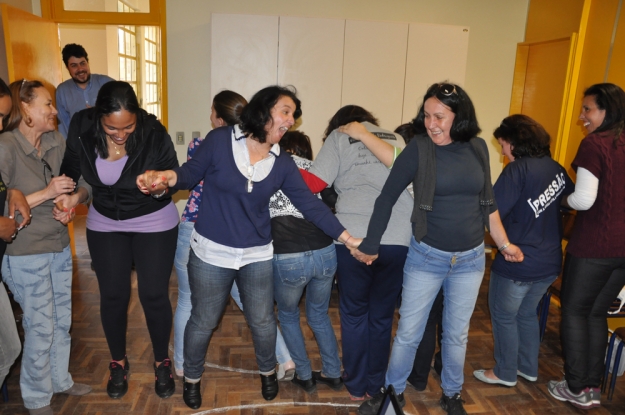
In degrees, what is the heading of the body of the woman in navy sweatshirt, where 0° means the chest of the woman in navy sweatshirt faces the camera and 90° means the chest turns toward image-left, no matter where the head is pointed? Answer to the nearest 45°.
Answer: approximately 0°

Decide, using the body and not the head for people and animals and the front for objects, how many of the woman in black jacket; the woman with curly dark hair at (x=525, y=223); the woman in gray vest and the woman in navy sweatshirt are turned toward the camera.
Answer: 3

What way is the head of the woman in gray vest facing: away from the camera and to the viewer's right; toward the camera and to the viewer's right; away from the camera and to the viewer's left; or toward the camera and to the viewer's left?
toward the camera and to the viewer's left

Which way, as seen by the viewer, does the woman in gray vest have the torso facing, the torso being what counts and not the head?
toward the camera

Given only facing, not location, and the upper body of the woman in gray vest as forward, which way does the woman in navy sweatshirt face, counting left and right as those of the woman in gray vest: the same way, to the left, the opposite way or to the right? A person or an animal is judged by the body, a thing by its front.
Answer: the same way

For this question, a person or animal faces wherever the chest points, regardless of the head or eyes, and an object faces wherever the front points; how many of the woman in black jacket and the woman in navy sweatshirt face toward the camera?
2

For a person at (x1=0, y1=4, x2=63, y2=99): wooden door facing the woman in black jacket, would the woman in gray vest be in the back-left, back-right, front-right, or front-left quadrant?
front-left

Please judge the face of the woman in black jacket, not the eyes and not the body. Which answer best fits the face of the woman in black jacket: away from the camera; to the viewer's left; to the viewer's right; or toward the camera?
toward the camera

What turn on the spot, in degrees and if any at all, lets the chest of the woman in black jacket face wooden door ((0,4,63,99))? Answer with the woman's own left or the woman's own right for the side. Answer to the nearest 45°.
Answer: approximately 180°

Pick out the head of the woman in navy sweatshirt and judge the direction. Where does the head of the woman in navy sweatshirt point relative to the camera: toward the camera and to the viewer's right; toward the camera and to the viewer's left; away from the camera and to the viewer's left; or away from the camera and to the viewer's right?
toward the camera and to the viewer's right

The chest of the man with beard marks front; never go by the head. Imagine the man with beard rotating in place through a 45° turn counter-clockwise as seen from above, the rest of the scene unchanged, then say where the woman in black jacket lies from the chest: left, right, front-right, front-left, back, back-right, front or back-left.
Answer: right
